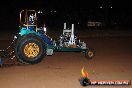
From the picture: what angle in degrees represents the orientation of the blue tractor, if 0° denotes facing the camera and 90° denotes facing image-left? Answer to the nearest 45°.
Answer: approximately 270°
